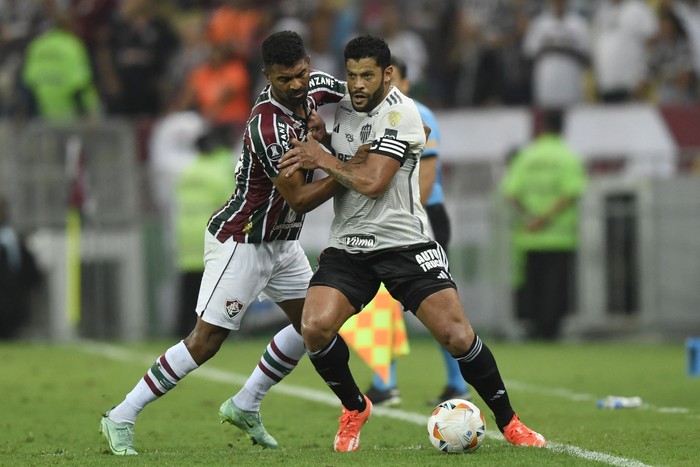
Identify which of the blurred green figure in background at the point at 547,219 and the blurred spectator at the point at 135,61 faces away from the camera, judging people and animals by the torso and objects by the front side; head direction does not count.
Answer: the blurred green figure in background

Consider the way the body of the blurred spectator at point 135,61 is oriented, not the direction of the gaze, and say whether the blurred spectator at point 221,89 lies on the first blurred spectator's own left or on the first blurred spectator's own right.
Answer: on the first blurred spectator's own left

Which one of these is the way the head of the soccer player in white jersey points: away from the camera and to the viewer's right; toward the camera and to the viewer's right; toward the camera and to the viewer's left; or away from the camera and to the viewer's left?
toward the camera and to the viewer's left

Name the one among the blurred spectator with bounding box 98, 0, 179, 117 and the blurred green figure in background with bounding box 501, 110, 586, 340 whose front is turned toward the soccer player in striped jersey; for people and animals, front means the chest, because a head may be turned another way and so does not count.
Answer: the blurred spectator

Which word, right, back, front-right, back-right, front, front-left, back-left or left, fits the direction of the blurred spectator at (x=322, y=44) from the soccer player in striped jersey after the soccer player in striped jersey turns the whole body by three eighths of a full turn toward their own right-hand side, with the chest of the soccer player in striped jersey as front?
right

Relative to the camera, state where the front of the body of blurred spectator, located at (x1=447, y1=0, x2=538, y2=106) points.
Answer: toward the camera

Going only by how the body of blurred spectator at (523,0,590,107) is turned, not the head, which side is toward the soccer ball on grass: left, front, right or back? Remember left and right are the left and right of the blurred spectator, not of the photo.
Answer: front

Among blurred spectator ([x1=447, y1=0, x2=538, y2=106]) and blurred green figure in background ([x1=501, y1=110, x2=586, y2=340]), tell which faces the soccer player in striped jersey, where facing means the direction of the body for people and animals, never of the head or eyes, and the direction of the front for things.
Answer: the blurred spectator

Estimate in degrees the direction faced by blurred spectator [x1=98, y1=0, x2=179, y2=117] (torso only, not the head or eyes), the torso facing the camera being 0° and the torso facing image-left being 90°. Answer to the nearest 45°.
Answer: approximately 0°

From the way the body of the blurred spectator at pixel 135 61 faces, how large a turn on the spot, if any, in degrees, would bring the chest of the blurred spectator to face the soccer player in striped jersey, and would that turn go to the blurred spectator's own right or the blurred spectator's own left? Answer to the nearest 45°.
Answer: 0° — they already face them

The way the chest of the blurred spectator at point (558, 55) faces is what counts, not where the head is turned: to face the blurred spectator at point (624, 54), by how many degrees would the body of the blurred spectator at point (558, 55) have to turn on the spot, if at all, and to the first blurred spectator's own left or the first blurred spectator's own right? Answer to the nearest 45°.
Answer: approximately 90° to the first blurred spectator's own left

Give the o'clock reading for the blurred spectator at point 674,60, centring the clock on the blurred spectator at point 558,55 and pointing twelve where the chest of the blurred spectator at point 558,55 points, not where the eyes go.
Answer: the blurred spectator at point 674,60 is roughly at 9 o'clock from the blurred spectator at point 558,55.

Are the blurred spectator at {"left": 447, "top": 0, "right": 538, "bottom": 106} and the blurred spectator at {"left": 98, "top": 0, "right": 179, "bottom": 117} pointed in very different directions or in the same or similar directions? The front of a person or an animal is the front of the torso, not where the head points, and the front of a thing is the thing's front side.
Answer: same or similar directions

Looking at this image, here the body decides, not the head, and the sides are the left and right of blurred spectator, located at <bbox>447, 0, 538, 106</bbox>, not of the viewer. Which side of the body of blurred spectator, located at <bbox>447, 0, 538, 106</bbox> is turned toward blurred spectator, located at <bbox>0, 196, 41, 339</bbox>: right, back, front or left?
right

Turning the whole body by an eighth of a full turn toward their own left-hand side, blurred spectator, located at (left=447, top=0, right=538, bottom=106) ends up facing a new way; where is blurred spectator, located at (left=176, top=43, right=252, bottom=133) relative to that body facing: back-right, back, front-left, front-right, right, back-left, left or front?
back-right

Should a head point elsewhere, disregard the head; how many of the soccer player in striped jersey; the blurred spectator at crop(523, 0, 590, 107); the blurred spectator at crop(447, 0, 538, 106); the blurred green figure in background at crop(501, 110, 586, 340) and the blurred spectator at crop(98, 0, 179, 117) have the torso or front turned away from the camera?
1

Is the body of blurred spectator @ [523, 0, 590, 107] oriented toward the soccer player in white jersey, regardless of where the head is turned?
yes

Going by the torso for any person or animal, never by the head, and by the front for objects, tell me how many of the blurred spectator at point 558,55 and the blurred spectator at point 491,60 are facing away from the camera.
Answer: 0
